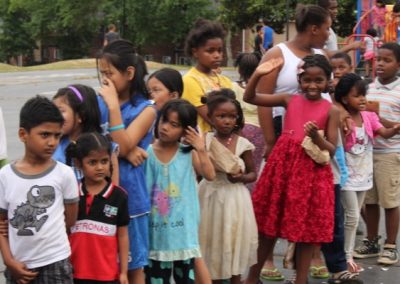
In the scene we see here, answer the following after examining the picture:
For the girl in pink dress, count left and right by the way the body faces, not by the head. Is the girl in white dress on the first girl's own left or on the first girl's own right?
on the first girl's own right

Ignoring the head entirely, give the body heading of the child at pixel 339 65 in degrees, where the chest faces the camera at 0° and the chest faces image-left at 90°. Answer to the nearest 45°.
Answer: approximately 45°

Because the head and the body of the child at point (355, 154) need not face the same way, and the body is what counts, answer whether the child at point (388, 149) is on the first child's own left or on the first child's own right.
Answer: on the first child's own left

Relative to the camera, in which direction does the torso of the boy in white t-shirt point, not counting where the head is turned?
toward the camera

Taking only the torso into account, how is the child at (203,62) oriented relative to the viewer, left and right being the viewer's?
facing the viewer and to the right of the viewer

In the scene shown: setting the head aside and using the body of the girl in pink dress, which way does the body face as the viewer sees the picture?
toward the camera

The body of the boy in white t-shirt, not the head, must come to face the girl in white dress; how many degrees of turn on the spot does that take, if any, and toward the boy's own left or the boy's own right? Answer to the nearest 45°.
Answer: approximately 135° to the boy's own left

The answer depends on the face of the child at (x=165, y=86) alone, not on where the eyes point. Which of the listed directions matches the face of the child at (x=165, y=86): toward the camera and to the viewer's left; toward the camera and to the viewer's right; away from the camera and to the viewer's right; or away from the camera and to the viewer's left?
toward the camera and to the viewer's left

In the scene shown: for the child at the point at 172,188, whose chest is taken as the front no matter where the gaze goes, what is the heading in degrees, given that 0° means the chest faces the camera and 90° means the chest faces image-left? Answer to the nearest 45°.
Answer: approximately 45°
